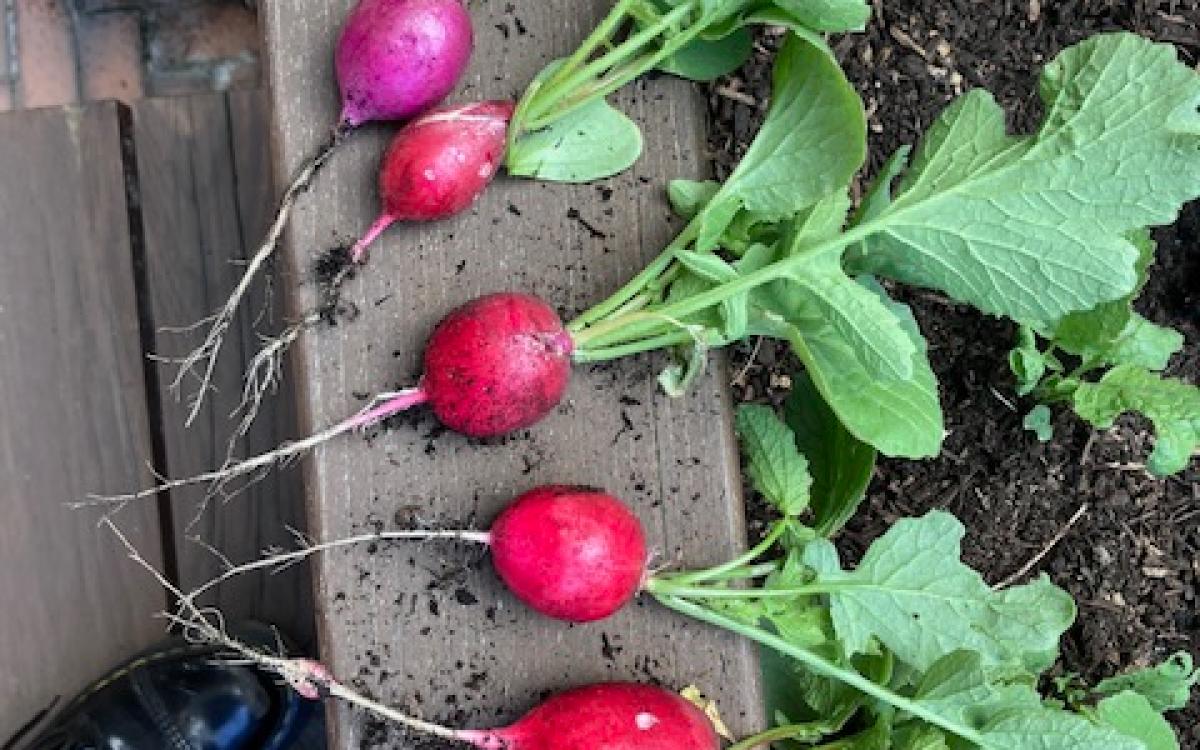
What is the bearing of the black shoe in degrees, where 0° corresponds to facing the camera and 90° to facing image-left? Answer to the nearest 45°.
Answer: approximately 225°
